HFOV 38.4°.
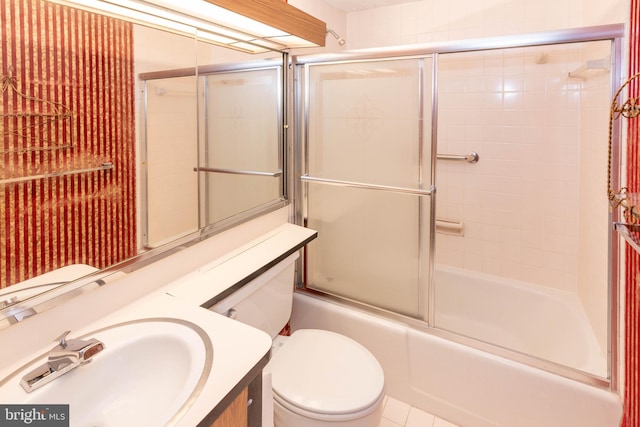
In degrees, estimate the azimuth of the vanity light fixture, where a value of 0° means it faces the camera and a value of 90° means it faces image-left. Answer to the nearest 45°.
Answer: approximately 315°

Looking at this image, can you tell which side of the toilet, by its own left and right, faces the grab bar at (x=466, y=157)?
left

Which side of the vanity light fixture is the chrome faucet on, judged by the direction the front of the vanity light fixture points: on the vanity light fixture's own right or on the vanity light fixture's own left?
on the vanity light fixture's own right
